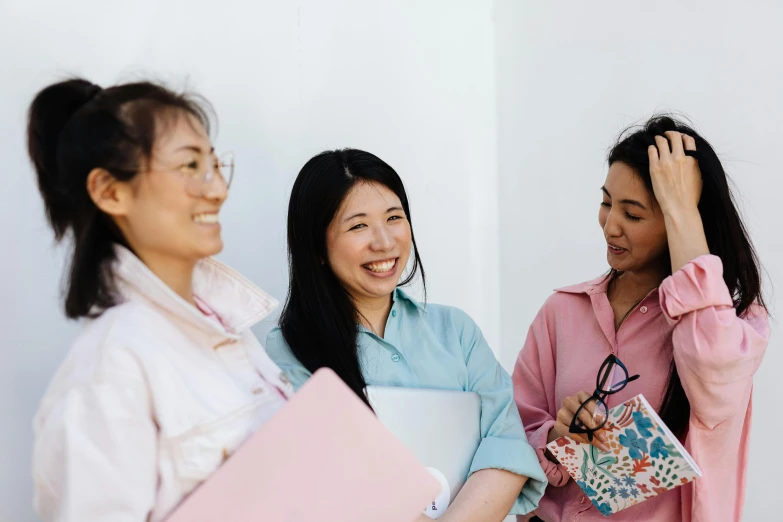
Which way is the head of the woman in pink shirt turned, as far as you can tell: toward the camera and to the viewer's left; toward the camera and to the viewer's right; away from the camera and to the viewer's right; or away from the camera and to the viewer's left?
toward the camera and to the viewer's left

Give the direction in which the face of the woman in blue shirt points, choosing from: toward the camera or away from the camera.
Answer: toward the camera

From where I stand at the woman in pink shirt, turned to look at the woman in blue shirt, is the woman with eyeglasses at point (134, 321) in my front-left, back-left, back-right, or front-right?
front-left

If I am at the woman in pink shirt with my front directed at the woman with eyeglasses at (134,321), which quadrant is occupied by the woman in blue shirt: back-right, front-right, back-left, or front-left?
front-right

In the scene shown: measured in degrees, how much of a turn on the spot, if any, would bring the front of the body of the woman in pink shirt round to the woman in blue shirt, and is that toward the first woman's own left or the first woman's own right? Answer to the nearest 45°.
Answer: approximately 45° to the first woman's own right

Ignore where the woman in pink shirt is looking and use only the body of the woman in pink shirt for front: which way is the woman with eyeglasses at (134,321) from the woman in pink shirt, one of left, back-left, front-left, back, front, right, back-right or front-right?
front

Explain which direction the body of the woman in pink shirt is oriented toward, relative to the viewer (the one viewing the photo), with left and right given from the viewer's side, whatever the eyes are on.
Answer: facing the viewer and to the left of the viewer

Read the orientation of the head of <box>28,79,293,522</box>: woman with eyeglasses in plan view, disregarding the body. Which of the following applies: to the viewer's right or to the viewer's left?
to the viewer's right
